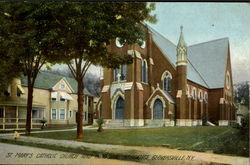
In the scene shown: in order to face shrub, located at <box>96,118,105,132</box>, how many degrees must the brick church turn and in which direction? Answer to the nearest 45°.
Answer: approximately 45° to its right

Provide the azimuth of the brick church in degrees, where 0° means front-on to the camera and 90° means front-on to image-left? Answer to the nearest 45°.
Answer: approximately 45°
